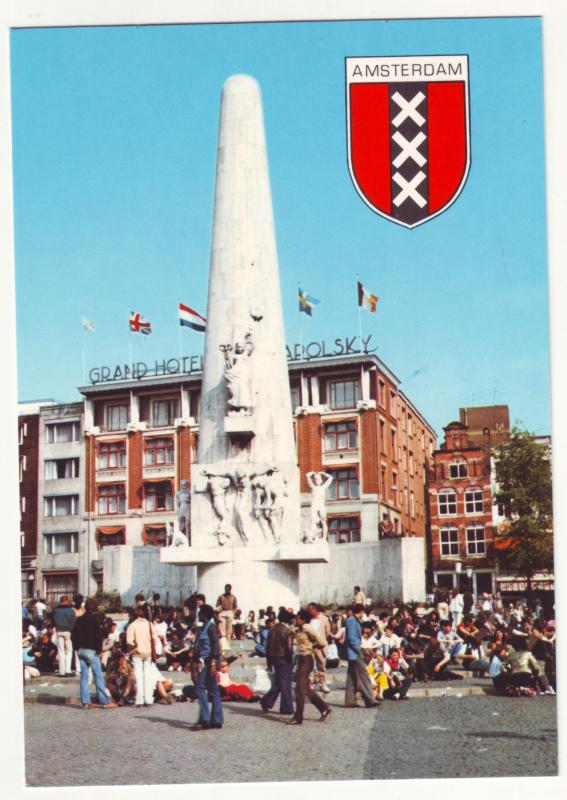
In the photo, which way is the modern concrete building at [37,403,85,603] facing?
toward the camera

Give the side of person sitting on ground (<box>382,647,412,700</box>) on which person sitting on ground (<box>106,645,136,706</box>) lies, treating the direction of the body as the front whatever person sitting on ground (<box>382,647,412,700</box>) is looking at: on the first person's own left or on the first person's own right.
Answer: on the first person's own right

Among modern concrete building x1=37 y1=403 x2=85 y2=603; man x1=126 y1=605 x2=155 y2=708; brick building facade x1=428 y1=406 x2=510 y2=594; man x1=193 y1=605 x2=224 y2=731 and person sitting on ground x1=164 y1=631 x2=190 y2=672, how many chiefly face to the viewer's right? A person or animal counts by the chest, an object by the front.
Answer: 0

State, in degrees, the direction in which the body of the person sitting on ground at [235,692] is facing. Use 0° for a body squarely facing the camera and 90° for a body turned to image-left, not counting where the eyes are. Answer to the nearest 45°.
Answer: approximately 315°

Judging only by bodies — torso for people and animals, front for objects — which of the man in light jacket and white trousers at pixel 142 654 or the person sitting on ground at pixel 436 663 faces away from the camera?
the man in light jacket and white trousers

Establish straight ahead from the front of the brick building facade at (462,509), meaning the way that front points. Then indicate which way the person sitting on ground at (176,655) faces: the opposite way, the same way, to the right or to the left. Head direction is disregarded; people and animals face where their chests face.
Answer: the same way

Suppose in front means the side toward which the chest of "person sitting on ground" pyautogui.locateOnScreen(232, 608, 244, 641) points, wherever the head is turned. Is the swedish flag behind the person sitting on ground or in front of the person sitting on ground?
behind

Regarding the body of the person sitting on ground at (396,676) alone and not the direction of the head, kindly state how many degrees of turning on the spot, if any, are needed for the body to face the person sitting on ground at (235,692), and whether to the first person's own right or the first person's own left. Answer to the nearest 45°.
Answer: approximately 90° to the first person's own right

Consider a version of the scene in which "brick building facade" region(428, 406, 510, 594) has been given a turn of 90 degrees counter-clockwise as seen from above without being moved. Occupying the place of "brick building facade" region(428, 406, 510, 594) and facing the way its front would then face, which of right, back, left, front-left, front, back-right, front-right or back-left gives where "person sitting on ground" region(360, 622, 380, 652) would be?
right

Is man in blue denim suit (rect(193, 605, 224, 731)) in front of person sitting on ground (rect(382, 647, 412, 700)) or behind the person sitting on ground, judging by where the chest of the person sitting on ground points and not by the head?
in front
